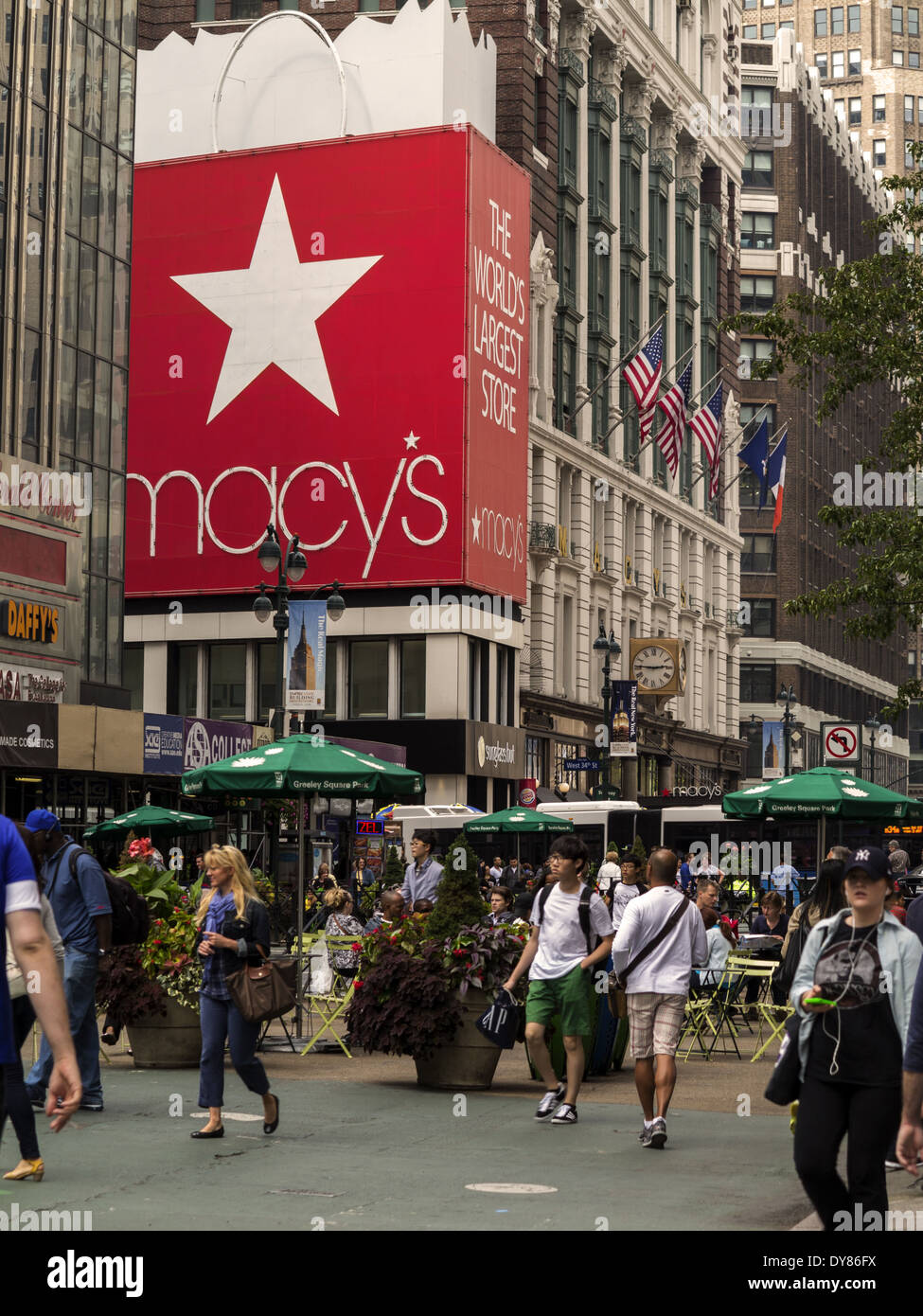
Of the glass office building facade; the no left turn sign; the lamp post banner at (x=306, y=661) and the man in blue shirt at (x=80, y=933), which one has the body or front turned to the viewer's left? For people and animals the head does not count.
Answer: the man in blue shirt

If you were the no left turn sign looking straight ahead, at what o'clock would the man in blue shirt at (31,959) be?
The man in blue shirt is roughly at 12 o'clock from the no left turn sign.

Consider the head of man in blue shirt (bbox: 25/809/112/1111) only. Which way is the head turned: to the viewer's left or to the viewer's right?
to the viewer's left

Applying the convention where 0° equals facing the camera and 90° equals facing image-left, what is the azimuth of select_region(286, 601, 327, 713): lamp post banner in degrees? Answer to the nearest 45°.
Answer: approximately 0°

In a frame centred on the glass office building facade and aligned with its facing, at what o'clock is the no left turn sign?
The no left turn sign is roughly at 12 o'clock from the glass office building facade.

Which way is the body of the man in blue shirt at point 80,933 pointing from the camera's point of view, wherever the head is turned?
to the viewer's left

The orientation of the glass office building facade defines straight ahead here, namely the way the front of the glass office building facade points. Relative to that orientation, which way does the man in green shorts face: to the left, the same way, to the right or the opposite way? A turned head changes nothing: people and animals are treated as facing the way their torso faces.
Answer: to the right

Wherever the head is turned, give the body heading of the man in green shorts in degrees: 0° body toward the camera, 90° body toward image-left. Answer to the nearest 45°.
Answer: approximately 45°
